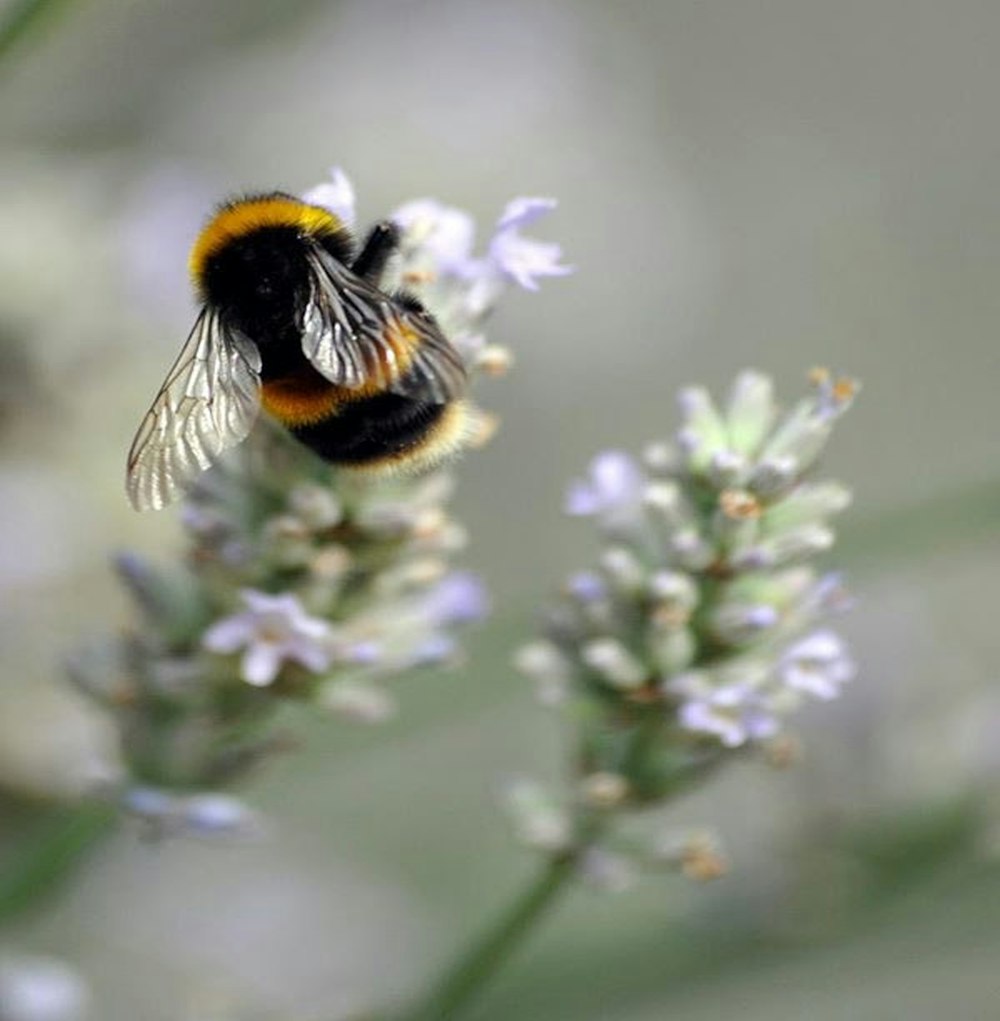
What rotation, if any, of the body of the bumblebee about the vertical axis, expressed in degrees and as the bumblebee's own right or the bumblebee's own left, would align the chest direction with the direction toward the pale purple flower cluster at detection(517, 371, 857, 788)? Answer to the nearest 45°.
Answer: approximately 135° to the bumblebee's own right

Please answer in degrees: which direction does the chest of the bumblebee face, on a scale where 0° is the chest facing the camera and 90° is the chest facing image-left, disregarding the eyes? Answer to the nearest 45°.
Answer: approximately 135°
